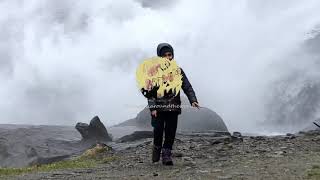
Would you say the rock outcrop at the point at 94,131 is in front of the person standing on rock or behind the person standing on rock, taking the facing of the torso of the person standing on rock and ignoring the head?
behind

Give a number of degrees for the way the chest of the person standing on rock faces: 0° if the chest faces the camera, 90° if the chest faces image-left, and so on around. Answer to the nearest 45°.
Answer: approximately 0°

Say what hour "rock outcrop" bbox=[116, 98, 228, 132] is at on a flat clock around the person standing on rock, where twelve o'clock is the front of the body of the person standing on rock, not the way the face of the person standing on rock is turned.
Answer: The rock outcrop is roughly at 6 o'clock from the person standing on rock.
